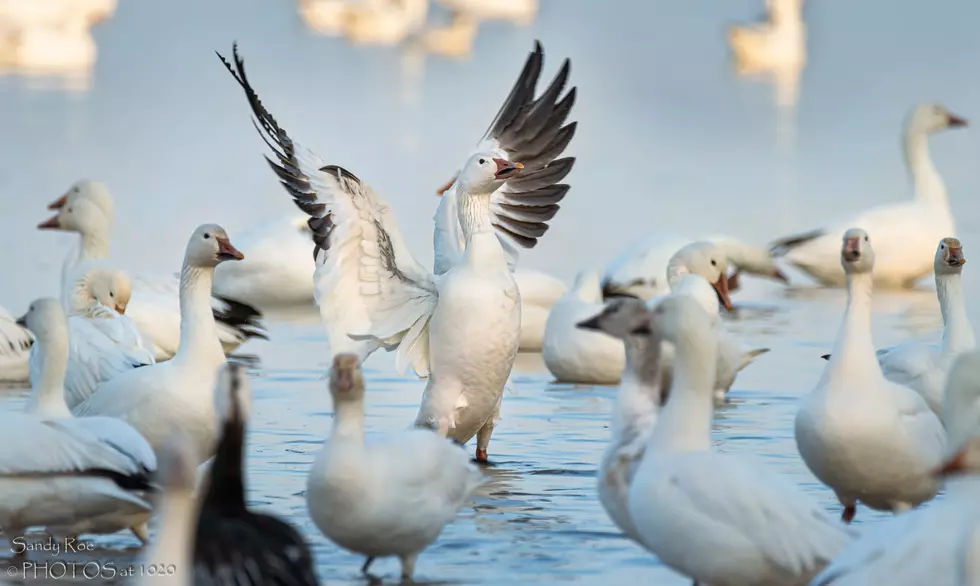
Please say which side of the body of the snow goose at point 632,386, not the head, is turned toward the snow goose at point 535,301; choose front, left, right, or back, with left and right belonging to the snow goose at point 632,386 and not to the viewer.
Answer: right

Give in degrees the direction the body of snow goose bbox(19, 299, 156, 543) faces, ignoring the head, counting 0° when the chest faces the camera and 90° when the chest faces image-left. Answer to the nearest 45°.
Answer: approximately 90°

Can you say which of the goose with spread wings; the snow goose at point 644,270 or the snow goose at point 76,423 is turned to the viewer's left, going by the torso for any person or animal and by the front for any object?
the snow goose at point 76,423

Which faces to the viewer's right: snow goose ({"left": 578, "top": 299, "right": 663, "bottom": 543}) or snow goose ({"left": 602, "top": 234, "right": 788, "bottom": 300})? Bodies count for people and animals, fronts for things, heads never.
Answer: snow goose ({"left": 602, "top": 234, "right": 788, "bottom": 300})

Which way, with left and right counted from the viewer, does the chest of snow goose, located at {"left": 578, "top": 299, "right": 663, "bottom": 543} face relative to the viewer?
facing to the left of the viewer

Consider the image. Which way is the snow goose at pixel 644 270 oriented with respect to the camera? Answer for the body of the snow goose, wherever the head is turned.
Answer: to the viewer's right

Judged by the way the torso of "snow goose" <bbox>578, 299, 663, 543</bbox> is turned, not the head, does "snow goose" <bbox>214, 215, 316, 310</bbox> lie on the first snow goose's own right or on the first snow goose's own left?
on the first snow goose's own right

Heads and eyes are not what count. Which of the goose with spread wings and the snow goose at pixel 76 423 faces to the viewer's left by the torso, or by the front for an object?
the snow goose
